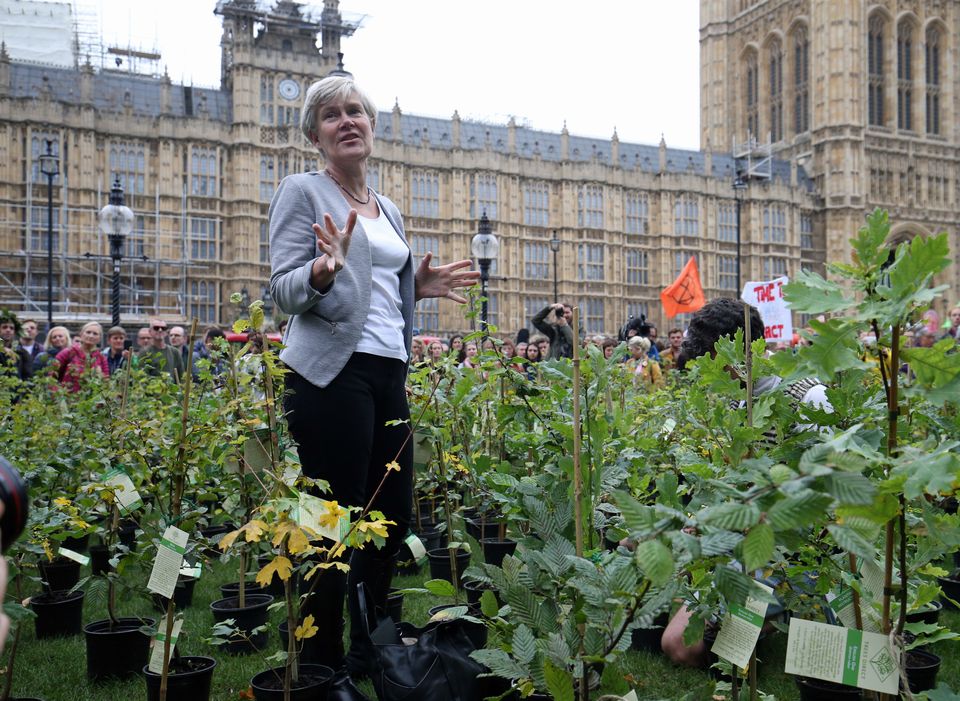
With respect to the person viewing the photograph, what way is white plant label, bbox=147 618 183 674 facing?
facing the viewer

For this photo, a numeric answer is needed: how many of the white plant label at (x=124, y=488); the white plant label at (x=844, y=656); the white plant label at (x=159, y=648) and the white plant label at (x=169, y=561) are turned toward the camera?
4

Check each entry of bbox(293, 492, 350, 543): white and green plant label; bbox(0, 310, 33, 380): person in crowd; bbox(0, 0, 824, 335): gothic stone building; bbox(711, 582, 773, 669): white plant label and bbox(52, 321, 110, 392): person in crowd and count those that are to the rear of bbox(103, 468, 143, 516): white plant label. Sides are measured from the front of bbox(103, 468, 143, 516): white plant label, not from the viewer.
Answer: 3

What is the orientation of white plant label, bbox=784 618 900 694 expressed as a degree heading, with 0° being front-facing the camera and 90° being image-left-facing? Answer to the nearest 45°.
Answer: approximately 0°

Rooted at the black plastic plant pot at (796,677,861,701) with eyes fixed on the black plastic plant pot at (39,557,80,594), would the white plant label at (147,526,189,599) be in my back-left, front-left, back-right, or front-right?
front-left

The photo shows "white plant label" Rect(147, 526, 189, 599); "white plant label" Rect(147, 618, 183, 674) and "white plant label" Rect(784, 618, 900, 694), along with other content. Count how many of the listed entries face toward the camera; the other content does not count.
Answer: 3

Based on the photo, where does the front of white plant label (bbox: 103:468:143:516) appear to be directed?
toward the camera

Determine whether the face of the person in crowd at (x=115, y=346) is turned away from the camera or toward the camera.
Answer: toward the camera
